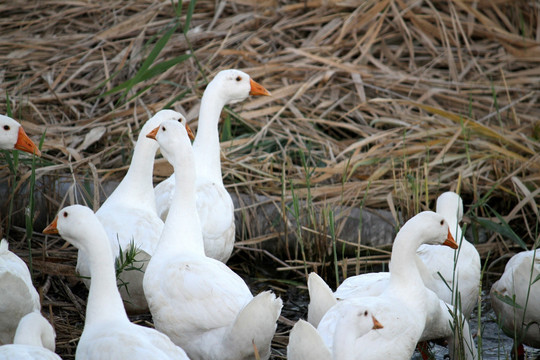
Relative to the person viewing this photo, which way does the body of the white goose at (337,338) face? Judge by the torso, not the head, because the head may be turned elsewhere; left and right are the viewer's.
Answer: facing to the right of the viewer

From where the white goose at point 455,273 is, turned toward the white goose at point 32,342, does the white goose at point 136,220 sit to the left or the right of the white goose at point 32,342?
right

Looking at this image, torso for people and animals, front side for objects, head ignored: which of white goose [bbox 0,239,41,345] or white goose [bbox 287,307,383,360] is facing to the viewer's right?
white goose [bbox 287,307,383,360]

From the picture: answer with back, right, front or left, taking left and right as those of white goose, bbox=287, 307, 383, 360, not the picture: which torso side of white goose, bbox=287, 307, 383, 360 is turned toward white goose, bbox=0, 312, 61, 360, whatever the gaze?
back

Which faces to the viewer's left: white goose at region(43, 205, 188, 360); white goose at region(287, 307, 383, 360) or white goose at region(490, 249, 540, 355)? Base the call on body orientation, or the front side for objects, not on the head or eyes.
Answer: white goose at region(43, 205, 188, 360)

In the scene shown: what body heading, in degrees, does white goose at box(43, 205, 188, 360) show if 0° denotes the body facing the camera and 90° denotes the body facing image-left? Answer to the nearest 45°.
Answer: approximately 90°

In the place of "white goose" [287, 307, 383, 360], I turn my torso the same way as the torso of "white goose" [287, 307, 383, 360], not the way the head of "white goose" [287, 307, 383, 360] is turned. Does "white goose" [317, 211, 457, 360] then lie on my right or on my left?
on my left

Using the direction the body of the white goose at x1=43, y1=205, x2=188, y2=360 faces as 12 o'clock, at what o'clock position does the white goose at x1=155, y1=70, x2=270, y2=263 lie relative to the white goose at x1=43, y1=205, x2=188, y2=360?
the white goose at x1=155, y1=70, x2=270, y2=263 is roughly at 4 o'clock from the white goose at x1=43, y1=205, x2=188, y2=360.

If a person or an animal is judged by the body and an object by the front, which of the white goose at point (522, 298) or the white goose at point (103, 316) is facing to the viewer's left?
the white goose at point (103, 316)
